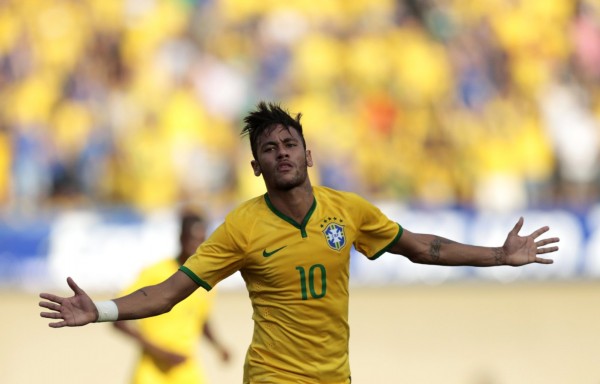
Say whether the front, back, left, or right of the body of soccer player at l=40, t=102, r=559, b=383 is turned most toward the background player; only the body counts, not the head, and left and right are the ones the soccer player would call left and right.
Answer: back

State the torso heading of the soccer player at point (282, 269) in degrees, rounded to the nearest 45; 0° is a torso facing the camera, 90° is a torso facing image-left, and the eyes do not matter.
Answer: approximately 0°

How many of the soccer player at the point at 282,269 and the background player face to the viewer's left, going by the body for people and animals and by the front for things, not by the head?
0

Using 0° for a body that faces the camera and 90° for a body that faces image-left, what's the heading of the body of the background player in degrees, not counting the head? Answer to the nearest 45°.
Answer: approximately 315°
